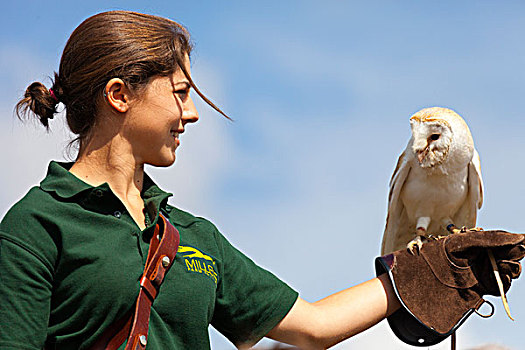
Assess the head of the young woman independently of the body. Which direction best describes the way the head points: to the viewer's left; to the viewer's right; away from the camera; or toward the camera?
to the viewer's right

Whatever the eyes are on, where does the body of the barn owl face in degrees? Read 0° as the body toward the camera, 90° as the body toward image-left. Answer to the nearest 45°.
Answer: approximately 0°

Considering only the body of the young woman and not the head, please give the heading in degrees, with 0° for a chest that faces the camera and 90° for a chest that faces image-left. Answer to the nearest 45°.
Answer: approximately 315°
